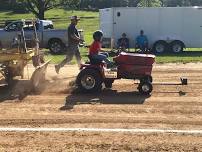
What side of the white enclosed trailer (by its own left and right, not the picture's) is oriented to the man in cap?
left

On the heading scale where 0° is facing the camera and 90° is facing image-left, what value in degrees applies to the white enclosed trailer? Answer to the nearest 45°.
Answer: approximately 90°

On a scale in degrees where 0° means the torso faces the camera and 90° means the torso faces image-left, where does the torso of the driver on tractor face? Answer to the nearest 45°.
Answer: approximately 270°

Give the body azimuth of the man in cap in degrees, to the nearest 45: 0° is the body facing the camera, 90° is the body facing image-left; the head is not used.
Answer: approximately 270°

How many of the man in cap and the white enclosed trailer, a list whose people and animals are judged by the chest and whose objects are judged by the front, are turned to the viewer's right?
1

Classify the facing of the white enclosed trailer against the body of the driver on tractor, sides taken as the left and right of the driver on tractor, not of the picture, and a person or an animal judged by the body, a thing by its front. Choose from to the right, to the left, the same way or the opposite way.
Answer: the opposite way

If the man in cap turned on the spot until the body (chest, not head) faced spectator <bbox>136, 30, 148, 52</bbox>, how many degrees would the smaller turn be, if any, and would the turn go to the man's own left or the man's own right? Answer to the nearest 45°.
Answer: approximately 90° to the man's own left

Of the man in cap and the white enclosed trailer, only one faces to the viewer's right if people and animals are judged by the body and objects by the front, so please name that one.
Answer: the man in cap

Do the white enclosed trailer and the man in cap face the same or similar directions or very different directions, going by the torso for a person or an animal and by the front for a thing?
very different directions
